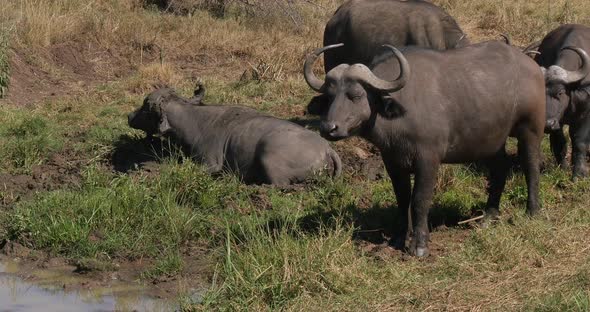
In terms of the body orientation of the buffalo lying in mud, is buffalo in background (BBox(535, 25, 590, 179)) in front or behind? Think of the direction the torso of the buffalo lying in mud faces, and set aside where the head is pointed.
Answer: behind

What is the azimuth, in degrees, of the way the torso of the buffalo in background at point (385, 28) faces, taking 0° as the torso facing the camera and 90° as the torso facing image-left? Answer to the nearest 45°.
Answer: approximately 270°

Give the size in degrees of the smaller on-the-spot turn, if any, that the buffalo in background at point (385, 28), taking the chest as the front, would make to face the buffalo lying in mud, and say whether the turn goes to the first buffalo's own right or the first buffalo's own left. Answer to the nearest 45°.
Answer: approximately 135° to the first buffalo's own right

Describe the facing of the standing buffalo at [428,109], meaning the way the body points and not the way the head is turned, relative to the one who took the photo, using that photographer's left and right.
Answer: facing the viewer and to the left of the viewer

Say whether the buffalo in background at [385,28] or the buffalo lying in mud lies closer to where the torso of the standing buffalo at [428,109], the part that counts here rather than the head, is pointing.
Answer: the buffalo lying in mud

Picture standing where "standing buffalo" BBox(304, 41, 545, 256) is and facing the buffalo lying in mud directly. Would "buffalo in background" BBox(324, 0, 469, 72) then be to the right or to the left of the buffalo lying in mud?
right

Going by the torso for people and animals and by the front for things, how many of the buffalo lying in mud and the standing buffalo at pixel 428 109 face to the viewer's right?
0

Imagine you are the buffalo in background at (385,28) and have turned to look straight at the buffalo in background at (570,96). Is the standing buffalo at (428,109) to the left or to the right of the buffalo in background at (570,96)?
right

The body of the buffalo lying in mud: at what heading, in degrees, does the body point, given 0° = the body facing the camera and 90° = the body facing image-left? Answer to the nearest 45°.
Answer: approximately 135°

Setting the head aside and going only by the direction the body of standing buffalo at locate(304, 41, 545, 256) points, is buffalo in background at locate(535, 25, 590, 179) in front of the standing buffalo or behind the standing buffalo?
behind

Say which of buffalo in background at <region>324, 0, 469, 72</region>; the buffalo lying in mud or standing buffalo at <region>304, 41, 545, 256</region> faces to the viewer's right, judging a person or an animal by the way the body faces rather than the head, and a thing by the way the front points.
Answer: the buffalo in background

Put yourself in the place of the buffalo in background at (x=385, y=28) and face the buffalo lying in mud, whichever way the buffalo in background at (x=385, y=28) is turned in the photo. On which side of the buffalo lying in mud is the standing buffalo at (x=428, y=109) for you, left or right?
left
